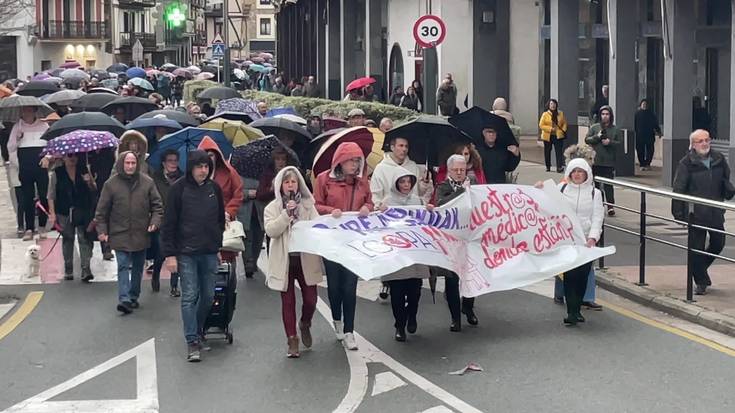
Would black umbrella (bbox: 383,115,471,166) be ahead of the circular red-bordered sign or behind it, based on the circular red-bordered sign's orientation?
ahead

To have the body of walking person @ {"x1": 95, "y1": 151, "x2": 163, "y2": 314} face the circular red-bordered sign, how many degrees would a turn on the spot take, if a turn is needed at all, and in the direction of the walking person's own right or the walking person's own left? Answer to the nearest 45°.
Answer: approximately 135° to the walking person's own left

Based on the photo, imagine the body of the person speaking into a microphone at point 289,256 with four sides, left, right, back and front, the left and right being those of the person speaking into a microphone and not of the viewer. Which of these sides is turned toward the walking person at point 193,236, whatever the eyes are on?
right

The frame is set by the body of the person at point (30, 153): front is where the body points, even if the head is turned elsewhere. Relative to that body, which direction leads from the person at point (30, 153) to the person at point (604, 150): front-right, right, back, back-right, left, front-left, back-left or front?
left

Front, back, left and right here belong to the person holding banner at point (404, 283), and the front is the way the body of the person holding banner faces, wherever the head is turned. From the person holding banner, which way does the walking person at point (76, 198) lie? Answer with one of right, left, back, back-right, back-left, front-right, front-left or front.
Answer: back-right
